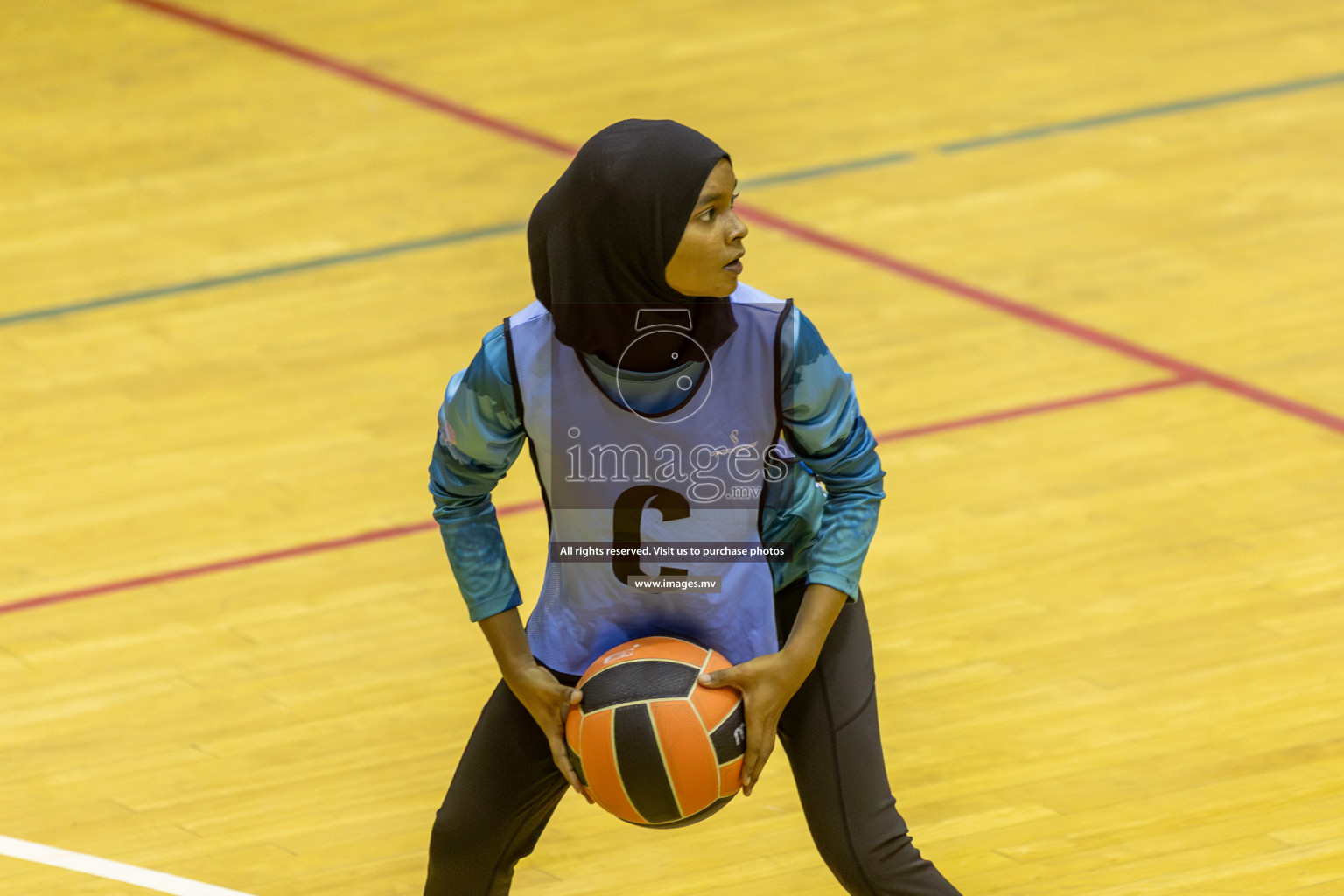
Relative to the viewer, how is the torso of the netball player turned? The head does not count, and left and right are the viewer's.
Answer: facing the viewer

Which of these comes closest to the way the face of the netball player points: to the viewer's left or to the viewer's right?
to the viewer's right
